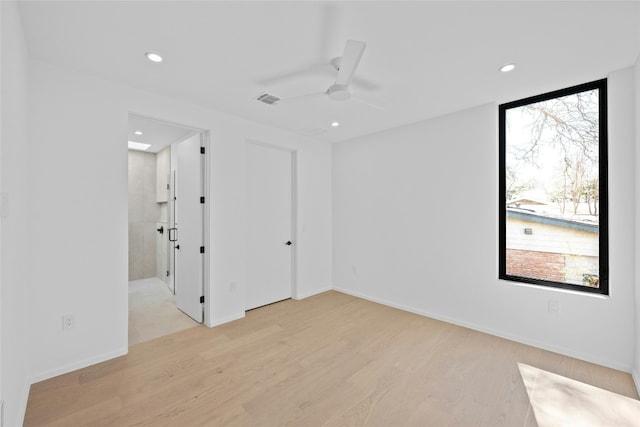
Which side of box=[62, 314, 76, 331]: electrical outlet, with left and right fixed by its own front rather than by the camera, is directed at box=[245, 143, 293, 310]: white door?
left

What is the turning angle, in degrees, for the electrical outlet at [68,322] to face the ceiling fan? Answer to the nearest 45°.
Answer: approximately 45° to its left

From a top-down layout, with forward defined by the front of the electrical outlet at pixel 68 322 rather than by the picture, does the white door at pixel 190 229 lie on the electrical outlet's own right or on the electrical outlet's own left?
on the electrical outlet's own left

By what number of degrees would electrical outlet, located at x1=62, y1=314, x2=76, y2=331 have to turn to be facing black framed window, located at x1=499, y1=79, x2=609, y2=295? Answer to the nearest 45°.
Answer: approximately 45° to its left

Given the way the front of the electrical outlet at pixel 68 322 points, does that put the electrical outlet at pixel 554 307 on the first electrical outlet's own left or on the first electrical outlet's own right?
on the first electrical outlet's own left

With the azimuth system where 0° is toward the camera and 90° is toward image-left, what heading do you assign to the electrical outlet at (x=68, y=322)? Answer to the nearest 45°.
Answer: approximately 0°
